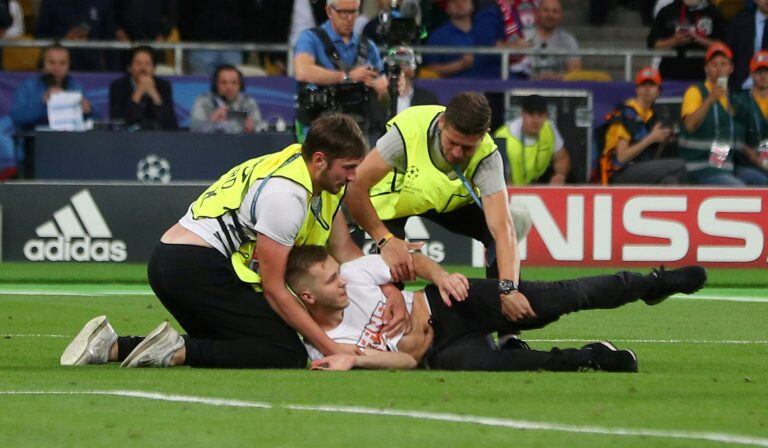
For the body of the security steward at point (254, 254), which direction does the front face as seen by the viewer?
to the viewer's right

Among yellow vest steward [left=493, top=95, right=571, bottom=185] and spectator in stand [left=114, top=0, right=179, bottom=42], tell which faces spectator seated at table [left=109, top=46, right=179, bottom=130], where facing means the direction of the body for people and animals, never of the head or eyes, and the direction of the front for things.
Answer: spectator in stand [left=114, top=0, right=179, bottom=42]

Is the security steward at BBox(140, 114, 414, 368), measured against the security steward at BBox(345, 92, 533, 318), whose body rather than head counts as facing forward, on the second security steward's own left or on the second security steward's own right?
on the second security steward's own right

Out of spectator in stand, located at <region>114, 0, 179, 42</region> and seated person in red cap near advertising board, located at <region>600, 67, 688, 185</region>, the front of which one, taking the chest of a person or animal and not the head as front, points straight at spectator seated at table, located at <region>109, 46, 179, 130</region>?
spectator in stand, located at <region>114, 0, 179, 42</region>

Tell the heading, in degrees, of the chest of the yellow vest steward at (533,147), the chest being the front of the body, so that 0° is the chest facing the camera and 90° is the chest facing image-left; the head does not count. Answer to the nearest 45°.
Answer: approximately 0°

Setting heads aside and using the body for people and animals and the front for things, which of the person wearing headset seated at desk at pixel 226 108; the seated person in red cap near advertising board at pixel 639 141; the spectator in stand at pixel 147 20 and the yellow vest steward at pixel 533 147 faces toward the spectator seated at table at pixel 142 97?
the spectator in stand at pixel 147 20

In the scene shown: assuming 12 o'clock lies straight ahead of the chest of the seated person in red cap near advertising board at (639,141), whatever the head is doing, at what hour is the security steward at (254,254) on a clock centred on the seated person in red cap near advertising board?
The security steward is roughly at 2 o'clock from the seated person in red cap near advertising board.
